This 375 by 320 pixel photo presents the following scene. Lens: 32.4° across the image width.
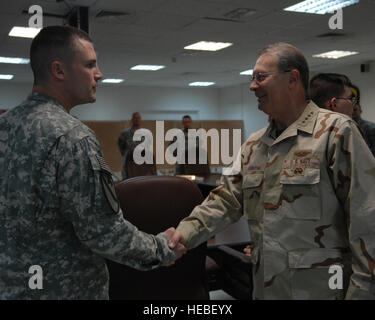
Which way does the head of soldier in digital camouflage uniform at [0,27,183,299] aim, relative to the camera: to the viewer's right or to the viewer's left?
to the viewer's right

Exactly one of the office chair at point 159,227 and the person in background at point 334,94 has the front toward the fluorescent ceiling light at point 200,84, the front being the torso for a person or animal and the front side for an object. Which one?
the office chair

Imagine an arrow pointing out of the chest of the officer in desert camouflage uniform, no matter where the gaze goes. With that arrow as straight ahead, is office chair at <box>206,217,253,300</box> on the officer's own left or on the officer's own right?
on the officer's own right

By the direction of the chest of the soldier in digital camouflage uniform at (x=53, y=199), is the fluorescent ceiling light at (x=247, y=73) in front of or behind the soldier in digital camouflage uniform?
in front

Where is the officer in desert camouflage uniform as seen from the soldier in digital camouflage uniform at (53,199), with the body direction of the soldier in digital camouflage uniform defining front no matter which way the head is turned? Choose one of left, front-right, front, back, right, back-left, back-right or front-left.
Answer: front-right

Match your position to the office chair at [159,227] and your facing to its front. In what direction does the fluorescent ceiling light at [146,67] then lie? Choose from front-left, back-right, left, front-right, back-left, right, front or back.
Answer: front

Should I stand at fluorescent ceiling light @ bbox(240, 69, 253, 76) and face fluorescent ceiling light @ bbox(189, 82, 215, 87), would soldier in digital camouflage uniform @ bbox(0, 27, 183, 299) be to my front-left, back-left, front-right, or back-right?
back-left

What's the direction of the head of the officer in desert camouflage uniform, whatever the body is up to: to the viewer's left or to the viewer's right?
to the viewer's left

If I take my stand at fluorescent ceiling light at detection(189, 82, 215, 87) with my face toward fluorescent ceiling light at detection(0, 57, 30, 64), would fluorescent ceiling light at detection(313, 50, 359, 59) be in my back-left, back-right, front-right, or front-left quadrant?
front-left

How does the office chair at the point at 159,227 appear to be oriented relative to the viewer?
away from the camera

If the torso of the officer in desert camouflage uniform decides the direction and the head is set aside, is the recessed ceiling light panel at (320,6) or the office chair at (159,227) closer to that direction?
the office chair

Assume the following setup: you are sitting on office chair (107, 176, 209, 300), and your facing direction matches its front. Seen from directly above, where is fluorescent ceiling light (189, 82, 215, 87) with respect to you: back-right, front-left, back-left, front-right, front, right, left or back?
front

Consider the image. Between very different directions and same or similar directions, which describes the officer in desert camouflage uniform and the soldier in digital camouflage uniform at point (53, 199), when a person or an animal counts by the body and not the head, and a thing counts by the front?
very different directions

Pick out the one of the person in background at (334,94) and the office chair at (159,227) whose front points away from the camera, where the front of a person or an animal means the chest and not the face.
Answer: the office chair
